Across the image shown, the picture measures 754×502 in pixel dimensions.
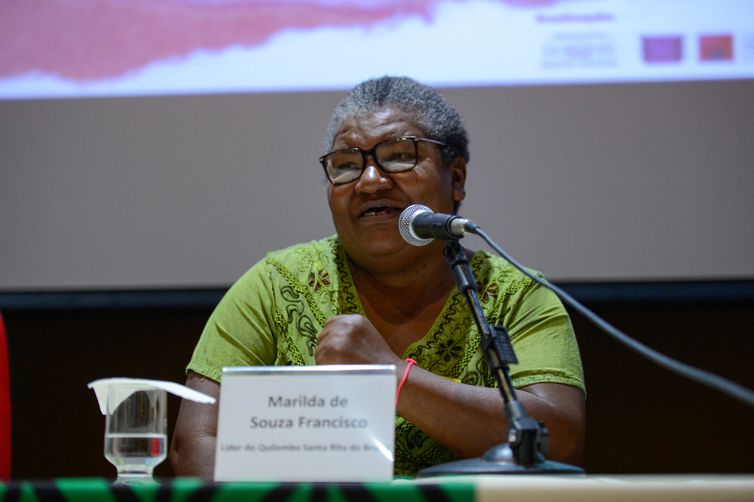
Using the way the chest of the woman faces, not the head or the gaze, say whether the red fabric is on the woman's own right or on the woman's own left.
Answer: on the woman's own right

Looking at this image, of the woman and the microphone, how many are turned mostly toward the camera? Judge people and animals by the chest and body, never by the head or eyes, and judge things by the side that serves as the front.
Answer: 1

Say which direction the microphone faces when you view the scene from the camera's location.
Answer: facing away from the viewer and to the left of the viewer

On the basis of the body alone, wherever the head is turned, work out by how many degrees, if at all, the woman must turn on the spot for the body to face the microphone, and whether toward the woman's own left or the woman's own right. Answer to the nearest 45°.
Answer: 0° — they already face it

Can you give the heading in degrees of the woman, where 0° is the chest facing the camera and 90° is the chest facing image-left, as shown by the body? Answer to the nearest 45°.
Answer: approximately 0°

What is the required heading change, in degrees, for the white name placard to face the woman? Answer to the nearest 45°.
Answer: approximately 180°

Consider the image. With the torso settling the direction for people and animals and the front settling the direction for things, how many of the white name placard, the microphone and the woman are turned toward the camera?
2
